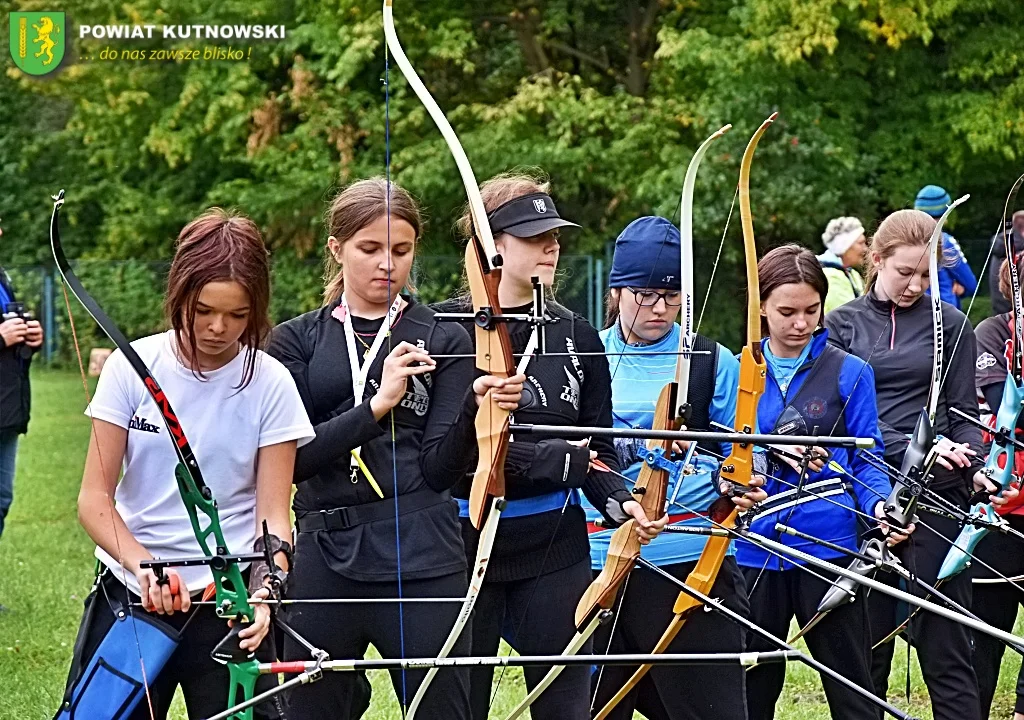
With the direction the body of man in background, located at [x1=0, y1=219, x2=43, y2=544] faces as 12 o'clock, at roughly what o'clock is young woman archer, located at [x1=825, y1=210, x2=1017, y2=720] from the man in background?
The young woman archer is roughly at 12 o'clock from the man in background.

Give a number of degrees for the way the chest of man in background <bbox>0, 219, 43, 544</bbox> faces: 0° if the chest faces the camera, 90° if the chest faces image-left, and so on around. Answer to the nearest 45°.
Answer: approximately 315°

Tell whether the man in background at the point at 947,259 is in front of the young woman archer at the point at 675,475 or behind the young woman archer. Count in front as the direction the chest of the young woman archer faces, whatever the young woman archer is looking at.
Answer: behind

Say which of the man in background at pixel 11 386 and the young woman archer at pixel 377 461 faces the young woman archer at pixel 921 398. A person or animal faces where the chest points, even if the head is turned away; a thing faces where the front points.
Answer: the man in background

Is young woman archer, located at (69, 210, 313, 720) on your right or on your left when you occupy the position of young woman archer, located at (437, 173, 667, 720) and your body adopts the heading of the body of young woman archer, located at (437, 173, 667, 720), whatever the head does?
on your right

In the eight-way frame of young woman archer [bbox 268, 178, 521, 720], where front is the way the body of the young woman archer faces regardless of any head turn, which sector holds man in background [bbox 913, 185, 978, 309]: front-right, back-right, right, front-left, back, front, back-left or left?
back-left

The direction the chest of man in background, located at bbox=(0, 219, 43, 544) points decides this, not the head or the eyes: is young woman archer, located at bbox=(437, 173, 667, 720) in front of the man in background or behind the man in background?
in front

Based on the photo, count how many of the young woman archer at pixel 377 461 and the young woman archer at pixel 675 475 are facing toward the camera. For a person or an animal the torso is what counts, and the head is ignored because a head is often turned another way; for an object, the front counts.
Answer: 2

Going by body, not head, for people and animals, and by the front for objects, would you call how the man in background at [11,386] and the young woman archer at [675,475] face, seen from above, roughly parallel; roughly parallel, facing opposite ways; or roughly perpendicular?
roughly perpendicular
